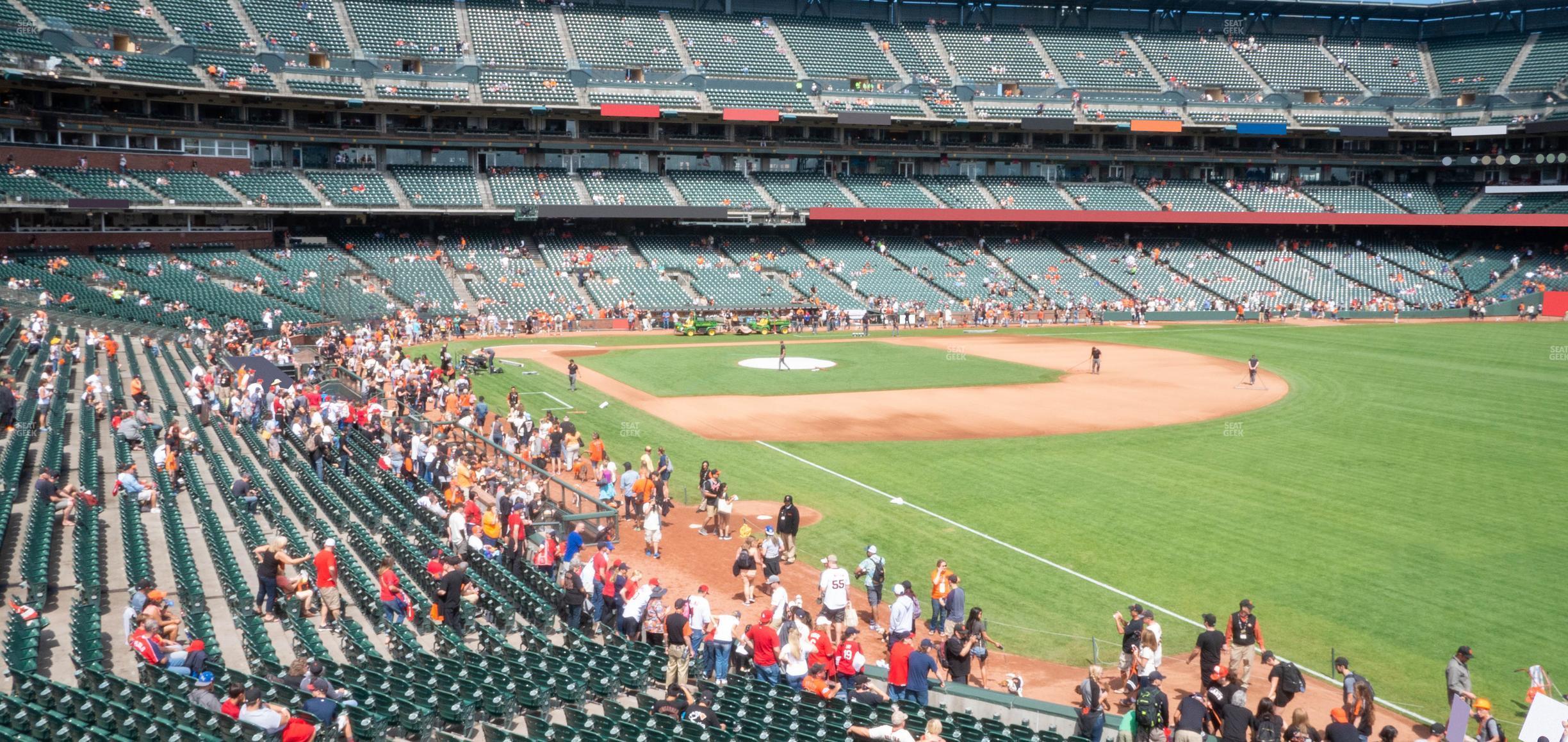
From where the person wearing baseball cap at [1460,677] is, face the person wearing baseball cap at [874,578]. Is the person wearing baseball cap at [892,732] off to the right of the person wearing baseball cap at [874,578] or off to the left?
left

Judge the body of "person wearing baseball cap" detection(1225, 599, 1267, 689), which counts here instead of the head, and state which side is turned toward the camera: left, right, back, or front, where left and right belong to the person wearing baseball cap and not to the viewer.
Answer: front

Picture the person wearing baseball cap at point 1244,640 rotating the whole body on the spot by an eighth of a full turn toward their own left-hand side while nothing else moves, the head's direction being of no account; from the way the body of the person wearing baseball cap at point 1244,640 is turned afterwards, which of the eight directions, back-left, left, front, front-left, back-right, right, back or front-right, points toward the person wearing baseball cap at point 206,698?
right

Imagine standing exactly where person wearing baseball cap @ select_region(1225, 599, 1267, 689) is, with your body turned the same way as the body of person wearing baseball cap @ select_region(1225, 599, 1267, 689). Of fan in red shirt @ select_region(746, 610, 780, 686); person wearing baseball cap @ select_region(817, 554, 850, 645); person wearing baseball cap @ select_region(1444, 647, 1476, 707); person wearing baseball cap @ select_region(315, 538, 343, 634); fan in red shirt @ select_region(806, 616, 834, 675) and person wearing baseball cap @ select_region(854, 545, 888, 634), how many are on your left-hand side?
1

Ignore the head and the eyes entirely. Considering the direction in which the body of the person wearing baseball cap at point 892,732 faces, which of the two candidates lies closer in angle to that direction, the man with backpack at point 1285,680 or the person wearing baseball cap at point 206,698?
the man with backpack

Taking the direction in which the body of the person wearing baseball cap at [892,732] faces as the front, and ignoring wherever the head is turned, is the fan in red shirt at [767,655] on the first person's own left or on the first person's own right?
on the first person's own left

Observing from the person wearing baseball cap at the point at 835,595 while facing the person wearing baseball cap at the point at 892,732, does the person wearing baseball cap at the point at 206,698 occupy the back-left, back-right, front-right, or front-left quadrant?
front-right

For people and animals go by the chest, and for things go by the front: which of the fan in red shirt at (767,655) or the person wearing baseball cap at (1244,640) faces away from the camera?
the fan in red shirt

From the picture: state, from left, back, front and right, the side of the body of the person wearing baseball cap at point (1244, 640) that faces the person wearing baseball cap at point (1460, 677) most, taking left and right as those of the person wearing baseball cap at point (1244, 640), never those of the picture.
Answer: left

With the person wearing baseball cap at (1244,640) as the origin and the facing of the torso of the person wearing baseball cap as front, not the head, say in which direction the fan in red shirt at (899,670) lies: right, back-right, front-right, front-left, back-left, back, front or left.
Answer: front-right

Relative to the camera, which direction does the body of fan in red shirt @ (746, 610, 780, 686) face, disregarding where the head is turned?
away from the camera

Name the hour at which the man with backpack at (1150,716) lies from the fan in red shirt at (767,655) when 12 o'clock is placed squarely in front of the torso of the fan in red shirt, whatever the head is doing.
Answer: The man with backpack is roughly at 4 o'clock from the fan in red shirt.

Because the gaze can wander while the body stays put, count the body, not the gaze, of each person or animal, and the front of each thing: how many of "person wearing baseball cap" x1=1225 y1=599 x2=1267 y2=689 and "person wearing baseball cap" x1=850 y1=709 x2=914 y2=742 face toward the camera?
1

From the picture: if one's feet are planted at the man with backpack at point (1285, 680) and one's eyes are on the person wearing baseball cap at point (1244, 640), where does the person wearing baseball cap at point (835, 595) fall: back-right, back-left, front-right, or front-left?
front-left

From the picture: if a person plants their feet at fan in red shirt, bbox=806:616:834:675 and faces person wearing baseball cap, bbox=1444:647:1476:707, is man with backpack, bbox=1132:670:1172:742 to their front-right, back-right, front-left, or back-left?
front-right

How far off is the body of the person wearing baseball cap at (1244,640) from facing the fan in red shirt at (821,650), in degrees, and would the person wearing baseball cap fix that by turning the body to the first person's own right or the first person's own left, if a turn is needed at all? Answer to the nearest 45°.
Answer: approximately 45° to the first person's own right

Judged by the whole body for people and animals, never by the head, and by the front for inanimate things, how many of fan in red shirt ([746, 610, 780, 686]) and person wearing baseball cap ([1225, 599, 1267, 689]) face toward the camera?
1

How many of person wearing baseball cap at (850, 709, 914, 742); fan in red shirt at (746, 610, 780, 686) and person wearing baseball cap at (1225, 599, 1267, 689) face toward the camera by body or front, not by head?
1

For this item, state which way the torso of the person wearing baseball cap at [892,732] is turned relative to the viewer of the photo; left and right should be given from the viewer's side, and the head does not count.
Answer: facing away from the viewer and to the right of the viewer
